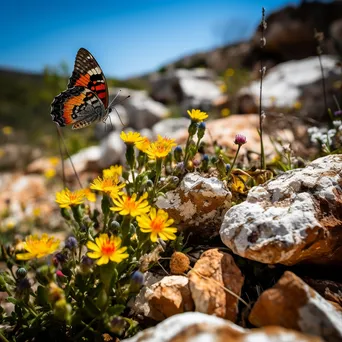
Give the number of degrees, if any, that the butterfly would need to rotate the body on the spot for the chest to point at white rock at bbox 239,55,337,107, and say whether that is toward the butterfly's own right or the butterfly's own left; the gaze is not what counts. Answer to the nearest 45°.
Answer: approximately 45° to the butterfly's own left

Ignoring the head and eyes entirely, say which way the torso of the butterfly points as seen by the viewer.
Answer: to the viewer's right

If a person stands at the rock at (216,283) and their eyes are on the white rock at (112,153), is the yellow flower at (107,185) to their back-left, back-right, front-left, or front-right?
front-left

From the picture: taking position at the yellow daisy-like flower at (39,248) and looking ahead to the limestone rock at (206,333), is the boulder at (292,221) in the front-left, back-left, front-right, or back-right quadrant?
front-left

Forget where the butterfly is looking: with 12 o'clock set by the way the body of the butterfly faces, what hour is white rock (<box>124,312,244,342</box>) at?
The white rock is roughly at 3 o'clock from the butterfly.

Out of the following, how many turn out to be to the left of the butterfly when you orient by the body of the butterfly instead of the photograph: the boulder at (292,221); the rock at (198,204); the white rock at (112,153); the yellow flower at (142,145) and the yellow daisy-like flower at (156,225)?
1

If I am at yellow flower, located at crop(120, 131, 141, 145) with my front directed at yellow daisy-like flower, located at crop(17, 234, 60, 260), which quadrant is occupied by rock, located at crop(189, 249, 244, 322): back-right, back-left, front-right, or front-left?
front-left

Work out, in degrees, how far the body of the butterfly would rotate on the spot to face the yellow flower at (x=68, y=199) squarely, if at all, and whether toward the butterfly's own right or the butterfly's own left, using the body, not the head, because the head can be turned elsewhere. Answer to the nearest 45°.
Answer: approximately 90° to the butterfly's own right

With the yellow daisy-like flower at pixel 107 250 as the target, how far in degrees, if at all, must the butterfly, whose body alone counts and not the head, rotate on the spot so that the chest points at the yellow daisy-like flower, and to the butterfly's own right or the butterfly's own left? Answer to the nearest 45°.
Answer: approximately 90° to the butterfly's own right

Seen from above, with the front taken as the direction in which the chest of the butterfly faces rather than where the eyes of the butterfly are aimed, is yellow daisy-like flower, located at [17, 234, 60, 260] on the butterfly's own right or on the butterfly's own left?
on the butterfly's own right

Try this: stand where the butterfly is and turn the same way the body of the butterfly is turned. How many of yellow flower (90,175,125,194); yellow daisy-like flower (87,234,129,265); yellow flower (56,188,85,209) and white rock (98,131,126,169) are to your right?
3
